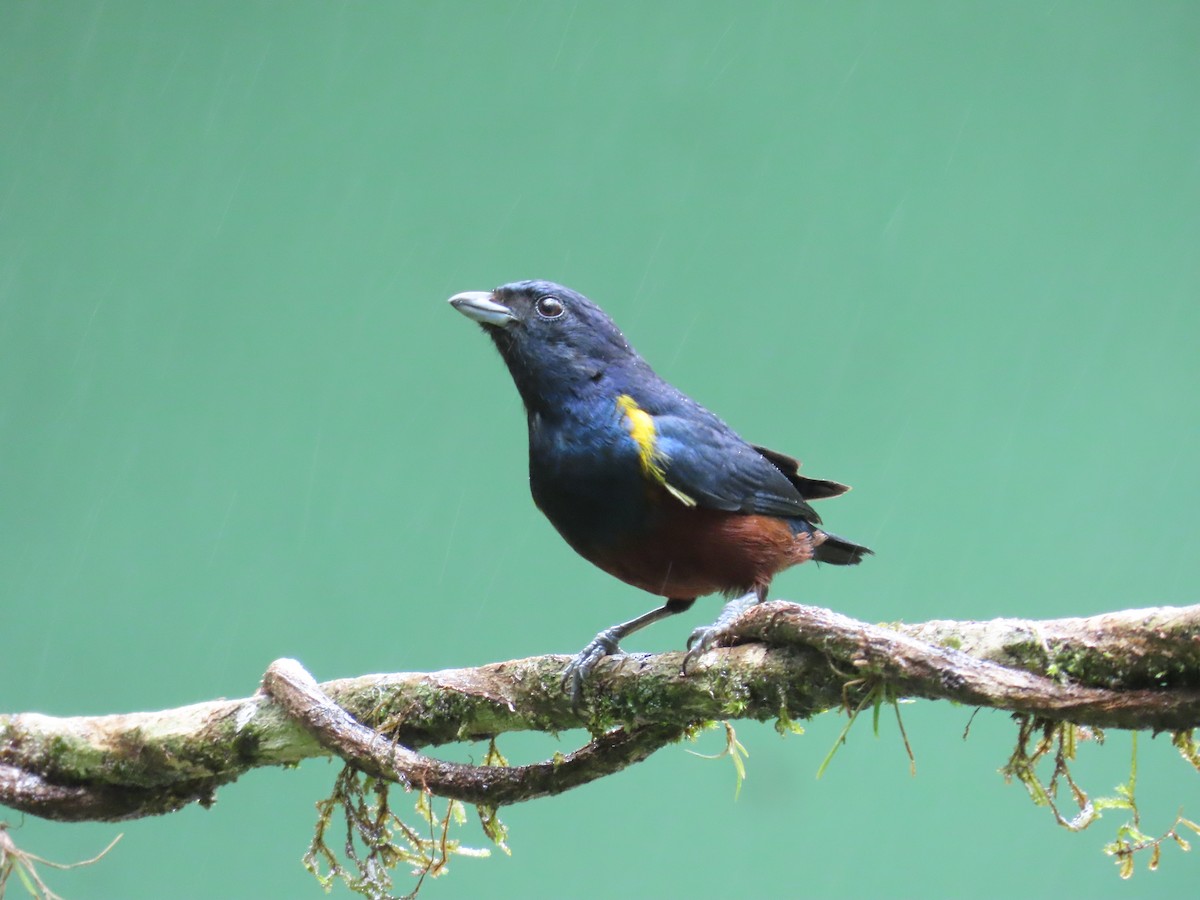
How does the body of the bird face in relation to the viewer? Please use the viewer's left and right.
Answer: facing the viewer and to the left of the viewer
